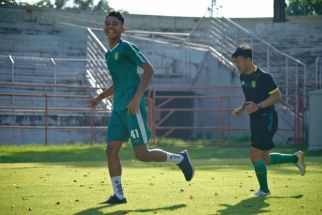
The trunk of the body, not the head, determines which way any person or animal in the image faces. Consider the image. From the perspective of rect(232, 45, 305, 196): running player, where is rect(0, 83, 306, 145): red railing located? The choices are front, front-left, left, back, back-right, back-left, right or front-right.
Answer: back-right

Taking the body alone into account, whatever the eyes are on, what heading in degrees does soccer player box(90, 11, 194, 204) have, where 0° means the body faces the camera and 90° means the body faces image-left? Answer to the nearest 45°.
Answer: approximately 45°

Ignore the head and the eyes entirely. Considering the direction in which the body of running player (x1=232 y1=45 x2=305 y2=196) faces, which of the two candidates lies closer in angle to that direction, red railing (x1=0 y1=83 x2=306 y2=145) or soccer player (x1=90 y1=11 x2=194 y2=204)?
the soccer player

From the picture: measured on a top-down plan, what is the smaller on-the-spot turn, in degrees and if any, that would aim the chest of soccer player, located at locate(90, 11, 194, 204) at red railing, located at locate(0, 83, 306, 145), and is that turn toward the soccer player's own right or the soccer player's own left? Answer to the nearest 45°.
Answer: approximately 135° to the soccer player's own right

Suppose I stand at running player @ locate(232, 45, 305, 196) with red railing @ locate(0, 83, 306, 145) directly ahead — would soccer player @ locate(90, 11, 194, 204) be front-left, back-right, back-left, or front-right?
back-left

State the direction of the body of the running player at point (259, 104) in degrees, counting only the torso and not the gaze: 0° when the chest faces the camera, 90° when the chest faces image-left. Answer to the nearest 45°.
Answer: approximately 45°
